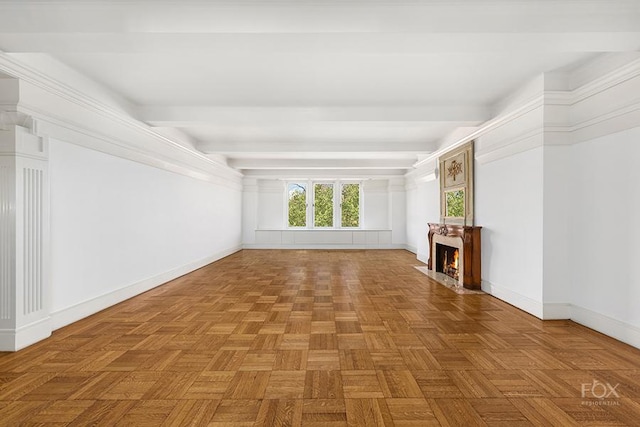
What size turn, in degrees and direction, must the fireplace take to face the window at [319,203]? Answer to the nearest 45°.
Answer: approximately 90° to its right

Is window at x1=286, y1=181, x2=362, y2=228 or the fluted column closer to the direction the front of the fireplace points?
the fluted column

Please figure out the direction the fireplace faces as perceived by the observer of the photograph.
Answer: facing the viewer and to the left of the viewer

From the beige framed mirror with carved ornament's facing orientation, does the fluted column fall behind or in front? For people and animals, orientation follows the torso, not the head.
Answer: in front

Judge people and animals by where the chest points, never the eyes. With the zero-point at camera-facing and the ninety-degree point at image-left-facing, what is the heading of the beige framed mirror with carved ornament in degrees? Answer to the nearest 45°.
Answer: approximately 45°

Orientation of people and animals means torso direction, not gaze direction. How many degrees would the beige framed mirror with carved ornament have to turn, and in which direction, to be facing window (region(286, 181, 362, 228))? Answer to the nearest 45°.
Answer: approximately 90° to its right

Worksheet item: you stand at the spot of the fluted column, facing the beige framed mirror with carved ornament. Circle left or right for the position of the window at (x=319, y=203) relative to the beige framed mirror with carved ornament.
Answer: left

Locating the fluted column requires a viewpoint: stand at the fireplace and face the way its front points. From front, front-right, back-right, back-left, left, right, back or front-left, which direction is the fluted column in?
front
